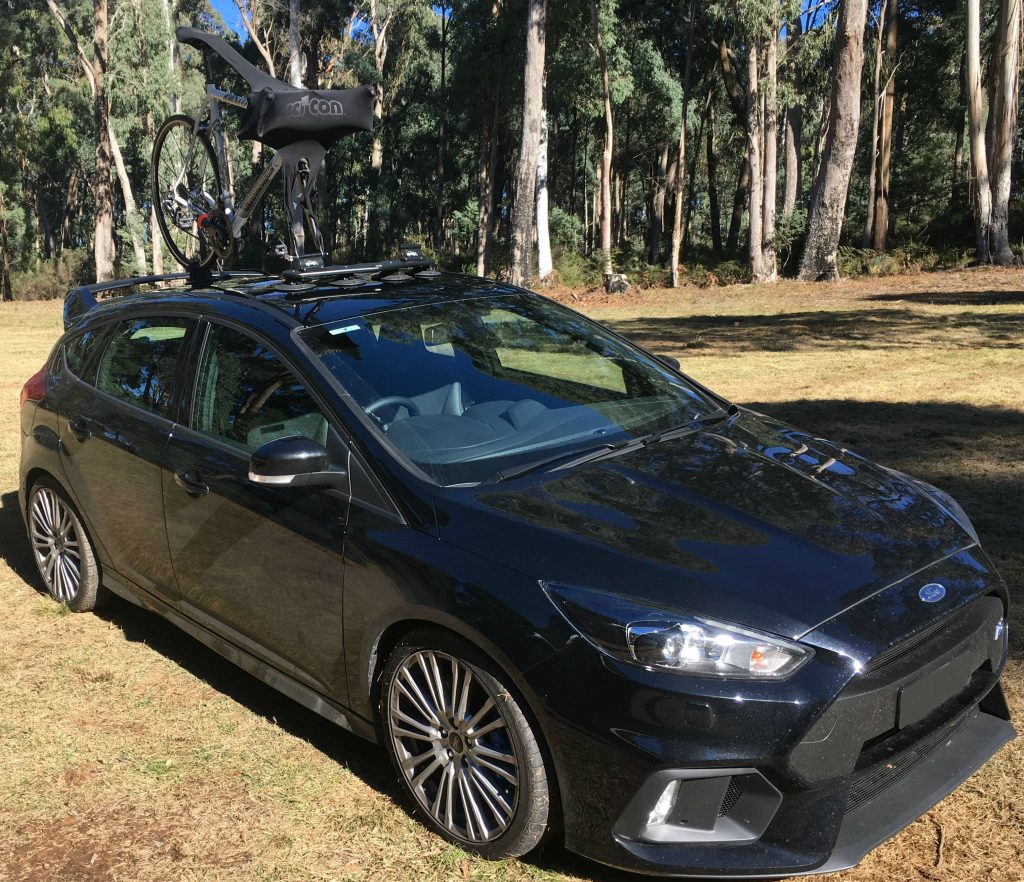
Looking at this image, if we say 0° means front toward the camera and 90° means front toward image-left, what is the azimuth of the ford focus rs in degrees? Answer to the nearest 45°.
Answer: approximately 315°

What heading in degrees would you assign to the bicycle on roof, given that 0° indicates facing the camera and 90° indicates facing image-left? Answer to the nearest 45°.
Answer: approximately 315°

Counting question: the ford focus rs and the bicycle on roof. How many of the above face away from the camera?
0
